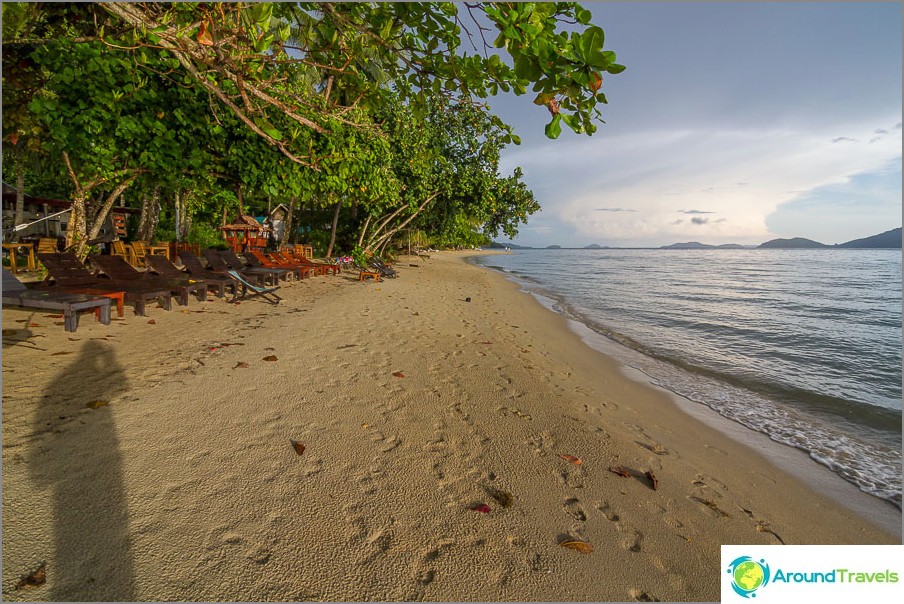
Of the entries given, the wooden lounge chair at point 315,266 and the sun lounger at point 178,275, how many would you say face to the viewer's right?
2

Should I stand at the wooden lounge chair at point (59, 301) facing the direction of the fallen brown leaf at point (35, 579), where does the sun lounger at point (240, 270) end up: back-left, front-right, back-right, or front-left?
back-left

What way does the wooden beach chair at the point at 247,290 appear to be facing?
to the viewer's right

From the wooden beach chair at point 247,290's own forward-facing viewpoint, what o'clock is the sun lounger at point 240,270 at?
The sun lounger is roughly at 9 o'clock from the wooden beach chair.

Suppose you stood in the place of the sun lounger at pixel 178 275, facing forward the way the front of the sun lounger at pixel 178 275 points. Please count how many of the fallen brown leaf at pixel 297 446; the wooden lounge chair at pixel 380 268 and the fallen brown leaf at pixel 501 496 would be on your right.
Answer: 2

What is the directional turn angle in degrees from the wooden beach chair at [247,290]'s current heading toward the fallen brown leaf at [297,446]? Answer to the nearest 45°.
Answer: approximately 90° to its right

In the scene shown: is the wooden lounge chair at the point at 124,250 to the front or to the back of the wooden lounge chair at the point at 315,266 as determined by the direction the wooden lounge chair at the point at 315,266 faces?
to the back

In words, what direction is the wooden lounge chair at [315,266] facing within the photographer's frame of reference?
facing to the right of the viewer

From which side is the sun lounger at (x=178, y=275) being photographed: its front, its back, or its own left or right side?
right
